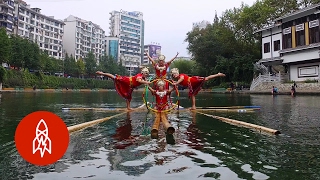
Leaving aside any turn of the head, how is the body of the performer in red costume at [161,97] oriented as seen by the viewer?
toward the camera
